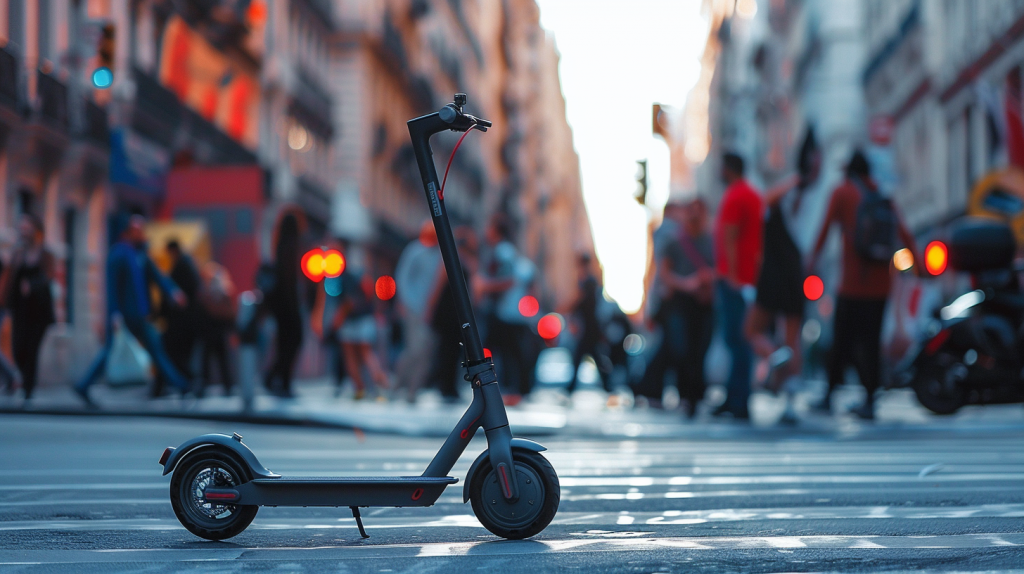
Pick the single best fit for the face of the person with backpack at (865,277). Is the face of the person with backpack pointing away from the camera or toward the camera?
away from the camera

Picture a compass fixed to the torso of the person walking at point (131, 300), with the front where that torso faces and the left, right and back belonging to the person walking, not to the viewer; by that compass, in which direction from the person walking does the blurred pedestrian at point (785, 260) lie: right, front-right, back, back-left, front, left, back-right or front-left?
front-right

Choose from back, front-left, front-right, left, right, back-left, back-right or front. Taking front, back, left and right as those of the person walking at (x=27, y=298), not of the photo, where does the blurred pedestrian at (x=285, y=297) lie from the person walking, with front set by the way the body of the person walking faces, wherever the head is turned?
left

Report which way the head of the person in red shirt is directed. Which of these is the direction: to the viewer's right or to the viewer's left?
to the viewer's left

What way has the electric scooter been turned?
to the viewer's right

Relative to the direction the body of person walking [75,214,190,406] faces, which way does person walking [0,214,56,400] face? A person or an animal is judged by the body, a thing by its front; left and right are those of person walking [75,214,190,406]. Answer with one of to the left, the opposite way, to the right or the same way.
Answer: to the right

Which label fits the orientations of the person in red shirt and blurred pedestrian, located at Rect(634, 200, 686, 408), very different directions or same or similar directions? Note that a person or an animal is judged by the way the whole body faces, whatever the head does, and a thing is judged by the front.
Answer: very different directions
